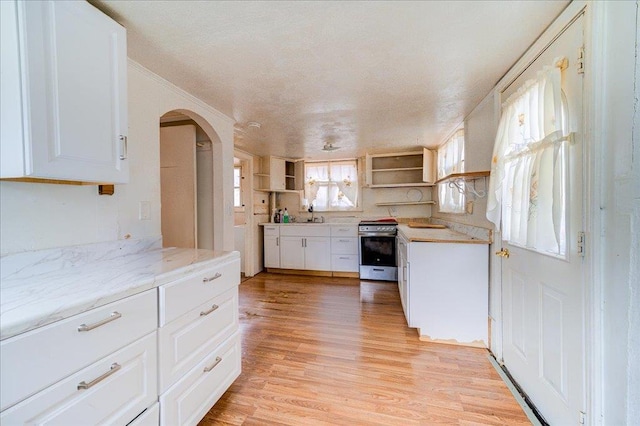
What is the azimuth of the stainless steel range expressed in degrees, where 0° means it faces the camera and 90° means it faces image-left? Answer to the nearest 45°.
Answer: approximately 0°

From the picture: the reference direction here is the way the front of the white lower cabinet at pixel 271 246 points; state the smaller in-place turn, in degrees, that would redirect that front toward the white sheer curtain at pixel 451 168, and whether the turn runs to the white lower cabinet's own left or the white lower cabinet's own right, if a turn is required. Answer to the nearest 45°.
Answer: approximately 45° to the white lower cabinet's own left

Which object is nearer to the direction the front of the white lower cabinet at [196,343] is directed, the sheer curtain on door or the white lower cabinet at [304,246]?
the sheer curtain on door

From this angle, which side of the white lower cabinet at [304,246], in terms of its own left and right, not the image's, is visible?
front

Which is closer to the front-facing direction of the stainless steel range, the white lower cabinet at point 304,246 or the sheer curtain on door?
the sheer curtain on door

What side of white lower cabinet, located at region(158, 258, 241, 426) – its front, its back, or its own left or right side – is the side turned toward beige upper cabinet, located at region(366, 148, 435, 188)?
left

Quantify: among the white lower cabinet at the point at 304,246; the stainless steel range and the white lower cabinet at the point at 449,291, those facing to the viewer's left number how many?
1

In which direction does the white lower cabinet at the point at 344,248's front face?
toward the camera

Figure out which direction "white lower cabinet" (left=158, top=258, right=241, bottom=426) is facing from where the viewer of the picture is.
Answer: facing the viewer and to the right of the viewer

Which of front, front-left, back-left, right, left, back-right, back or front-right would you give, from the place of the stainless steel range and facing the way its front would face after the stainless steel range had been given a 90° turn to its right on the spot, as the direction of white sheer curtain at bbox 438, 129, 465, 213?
back-left

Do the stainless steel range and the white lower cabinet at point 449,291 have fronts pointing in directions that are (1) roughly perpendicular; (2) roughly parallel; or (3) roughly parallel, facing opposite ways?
roughly perpendicular

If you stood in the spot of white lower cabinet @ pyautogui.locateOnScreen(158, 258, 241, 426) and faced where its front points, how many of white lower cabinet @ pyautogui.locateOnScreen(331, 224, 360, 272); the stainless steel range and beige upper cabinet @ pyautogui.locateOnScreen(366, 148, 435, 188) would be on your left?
3
